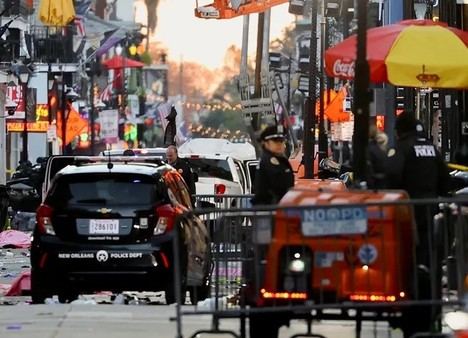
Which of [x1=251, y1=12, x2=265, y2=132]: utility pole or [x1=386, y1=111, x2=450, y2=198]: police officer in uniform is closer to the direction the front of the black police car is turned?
the utility pole

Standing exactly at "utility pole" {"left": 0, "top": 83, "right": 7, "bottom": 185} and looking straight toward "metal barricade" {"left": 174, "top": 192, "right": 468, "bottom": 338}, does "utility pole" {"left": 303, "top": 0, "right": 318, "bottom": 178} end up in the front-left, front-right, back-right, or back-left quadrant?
front-left

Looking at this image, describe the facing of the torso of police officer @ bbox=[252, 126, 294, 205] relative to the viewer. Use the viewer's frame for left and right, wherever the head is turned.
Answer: facing the viewer and to the right of the viewer

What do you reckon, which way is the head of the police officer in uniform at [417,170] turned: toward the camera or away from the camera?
away from the camera

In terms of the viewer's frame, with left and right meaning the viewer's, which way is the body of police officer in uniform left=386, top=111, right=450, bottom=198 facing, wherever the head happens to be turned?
facing away from the viewer and to the left of the viewer

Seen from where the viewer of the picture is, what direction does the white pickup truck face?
facing away from the viewer and to the right of the viewer

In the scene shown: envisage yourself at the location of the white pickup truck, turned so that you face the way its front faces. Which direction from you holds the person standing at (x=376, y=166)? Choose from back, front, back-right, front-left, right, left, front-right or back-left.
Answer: back-right

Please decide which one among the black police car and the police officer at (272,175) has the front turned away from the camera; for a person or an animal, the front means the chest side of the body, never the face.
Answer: the black police car

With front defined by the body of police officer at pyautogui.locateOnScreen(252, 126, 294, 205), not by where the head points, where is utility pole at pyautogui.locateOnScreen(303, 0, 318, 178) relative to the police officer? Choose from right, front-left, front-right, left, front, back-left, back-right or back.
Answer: back-left

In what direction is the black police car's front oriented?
away from the camera

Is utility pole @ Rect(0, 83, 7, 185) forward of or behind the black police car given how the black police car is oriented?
forward

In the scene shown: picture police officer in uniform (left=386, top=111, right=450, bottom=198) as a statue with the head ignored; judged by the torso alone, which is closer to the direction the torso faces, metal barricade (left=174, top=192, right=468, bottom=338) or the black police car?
the black police car

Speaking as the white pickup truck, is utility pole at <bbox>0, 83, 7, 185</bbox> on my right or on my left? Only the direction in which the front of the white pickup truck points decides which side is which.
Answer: on my left

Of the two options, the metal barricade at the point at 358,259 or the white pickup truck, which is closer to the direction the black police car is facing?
the white pickup truck

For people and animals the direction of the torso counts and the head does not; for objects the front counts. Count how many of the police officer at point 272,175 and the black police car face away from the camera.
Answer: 1
